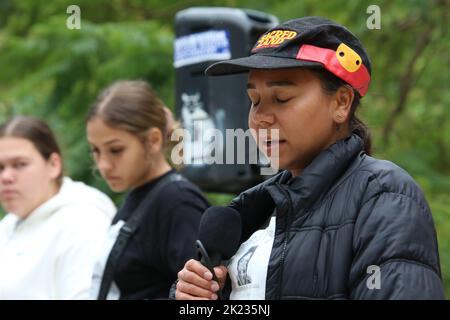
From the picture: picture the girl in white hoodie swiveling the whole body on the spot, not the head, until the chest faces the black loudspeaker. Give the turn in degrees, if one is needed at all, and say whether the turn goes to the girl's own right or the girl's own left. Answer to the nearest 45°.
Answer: approximately 135° to the girl's own left

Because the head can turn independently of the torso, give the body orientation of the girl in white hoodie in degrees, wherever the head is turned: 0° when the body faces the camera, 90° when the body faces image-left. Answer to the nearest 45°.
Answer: approximately 45°
